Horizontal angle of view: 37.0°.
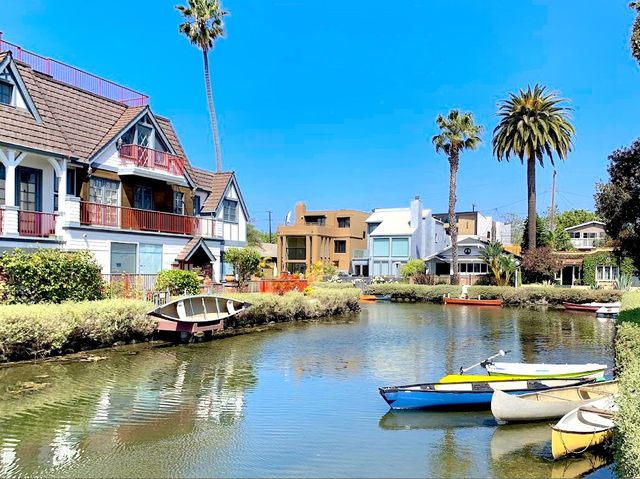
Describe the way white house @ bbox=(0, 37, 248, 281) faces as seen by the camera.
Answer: facing the viewer and to the right of the viewer

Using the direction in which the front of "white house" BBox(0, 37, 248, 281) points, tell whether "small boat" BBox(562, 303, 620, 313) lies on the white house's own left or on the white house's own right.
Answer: on the white house's own left

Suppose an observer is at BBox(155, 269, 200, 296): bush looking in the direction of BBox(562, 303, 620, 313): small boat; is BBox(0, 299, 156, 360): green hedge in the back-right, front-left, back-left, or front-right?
back-right

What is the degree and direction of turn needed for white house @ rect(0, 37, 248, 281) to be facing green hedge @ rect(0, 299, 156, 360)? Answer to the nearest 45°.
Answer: approximately 45° to its right
